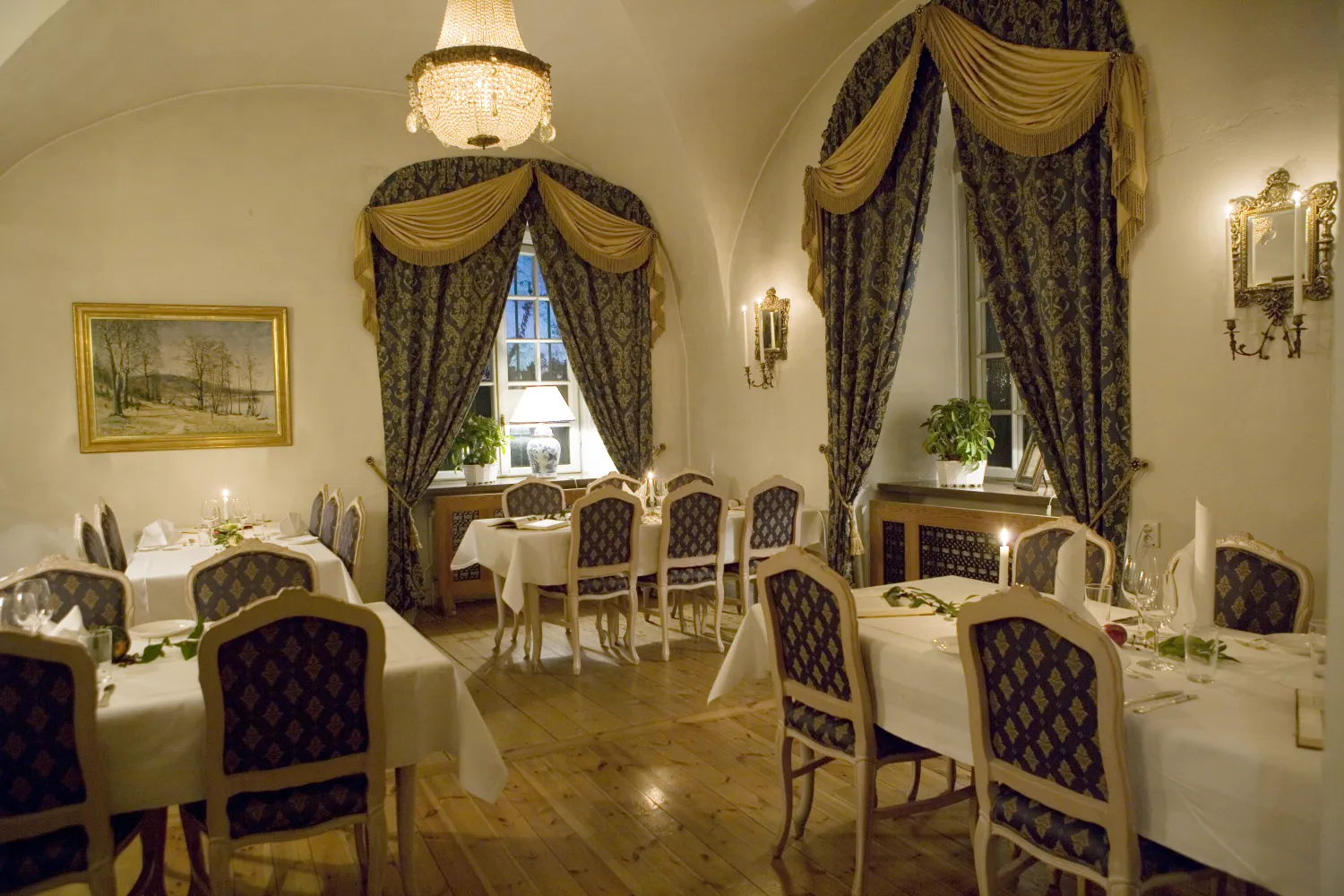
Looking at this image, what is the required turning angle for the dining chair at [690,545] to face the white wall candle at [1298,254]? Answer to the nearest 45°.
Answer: approximately 180°

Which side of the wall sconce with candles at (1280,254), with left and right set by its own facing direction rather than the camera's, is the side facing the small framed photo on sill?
right

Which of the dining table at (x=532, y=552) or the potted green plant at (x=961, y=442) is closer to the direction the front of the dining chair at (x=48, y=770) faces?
the dining table

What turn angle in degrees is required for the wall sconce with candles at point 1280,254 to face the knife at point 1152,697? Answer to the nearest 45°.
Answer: approximately 45° to its left

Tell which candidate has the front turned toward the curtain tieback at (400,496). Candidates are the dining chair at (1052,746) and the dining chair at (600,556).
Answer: the dining chair at (600,556)

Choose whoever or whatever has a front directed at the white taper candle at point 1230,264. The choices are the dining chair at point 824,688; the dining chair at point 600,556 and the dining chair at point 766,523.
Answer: the dining chair at point 824,688
